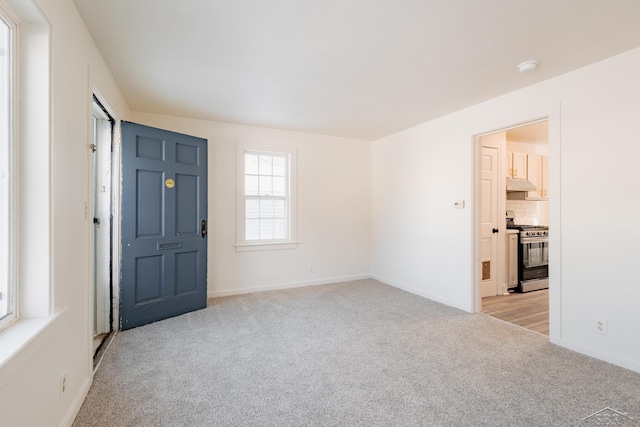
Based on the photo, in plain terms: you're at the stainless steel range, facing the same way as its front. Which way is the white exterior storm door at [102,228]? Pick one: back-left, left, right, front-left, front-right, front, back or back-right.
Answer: right

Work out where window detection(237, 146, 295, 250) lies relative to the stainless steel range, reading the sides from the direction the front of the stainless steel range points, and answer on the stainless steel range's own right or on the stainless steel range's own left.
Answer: on the stainless steel range's own right

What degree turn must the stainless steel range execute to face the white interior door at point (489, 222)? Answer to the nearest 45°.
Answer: approximately 90° to its right

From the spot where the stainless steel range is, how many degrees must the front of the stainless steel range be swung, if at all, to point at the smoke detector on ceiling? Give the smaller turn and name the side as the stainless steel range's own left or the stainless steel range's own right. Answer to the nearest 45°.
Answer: approximately 45° to the stainless steel range's own right

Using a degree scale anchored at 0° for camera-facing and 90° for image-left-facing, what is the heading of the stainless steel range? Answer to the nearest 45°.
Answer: approximately 315°
